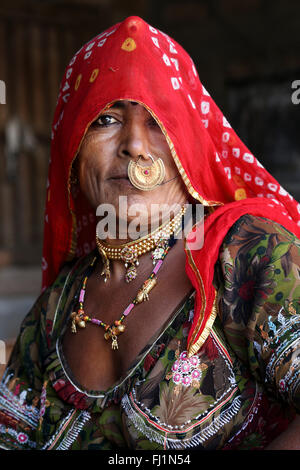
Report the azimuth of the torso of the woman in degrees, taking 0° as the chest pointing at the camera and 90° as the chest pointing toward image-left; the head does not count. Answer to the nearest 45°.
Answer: approximately 45°
